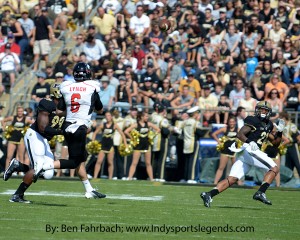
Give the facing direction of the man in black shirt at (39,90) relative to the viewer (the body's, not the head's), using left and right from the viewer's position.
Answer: facing the viewer and to the left of the viewer

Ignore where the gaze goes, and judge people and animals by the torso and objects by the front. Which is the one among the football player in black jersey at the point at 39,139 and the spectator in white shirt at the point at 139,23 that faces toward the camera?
the spectator in white shirt

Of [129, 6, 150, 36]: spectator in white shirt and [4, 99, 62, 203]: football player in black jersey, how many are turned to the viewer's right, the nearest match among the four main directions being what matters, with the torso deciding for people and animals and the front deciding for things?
1

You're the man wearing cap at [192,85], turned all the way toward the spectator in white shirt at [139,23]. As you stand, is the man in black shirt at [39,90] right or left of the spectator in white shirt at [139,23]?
left

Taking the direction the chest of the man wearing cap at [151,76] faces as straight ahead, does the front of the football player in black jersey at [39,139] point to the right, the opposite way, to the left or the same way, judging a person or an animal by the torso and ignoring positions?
to the left

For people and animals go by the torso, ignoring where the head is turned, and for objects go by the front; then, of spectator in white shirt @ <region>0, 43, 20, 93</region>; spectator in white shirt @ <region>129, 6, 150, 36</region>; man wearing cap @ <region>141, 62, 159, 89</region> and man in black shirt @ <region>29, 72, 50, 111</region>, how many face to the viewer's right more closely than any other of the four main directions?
0

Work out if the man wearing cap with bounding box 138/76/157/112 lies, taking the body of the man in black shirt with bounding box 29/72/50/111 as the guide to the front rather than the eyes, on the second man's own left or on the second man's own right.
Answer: on the second man's own left

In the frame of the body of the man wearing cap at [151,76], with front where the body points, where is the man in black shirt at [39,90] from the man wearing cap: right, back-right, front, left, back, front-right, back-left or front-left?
right

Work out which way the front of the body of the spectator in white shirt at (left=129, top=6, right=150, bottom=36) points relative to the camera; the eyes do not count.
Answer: toward the camera

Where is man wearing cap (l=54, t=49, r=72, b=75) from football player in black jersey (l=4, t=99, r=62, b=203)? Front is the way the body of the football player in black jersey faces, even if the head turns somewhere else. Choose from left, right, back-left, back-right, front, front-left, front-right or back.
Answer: left

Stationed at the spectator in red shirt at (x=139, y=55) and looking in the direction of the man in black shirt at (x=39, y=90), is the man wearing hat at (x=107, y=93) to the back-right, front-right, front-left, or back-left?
front-left

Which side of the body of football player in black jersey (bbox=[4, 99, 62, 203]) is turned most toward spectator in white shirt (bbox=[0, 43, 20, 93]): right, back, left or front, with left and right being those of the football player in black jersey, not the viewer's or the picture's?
left

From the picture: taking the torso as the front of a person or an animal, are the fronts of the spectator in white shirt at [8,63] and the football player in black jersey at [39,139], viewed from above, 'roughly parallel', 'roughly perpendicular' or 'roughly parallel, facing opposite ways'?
roughly perpendicular

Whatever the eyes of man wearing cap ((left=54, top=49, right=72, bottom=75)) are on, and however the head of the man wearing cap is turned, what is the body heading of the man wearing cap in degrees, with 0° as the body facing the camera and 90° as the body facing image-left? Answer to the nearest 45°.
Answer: approximately 315°

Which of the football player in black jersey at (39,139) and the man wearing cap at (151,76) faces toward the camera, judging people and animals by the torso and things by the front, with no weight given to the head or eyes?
the man wearing cap

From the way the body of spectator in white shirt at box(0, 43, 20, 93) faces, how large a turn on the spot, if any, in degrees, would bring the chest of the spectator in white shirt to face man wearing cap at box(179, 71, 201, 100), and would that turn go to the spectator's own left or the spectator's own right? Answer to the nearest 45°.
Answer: approximately 45° to the spectator's own left
